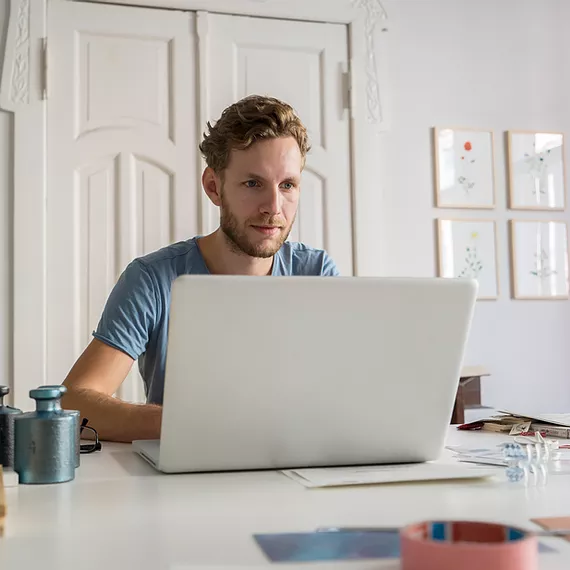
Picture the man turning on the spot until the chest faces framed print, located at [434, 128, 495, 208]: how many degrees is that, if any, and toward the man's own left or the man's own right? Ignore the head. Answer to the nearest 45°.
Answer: approximately 90° to the man's own left

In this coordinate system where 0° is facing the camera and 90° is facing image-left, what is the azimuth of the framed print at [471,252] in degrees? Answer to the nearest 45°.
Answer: approximately 0°

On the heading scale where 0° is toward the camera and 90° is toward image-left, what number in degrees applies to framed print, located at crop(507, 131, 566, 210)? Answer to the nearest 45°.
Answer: approximately 0°

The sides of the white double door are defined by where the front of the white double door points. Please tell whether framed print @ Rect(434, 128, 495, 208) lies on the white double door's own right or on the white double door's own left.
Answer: on the white double door's own left

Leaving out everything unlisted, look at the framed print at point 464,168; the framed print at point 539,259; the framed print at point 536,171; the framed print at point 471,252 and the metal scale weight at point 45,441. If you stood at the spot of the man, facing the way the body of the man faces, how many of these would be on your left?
4

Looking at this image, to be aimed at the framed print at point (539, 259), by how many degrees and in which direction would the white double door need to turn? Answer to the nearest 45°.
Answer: approximately 90° to its left
